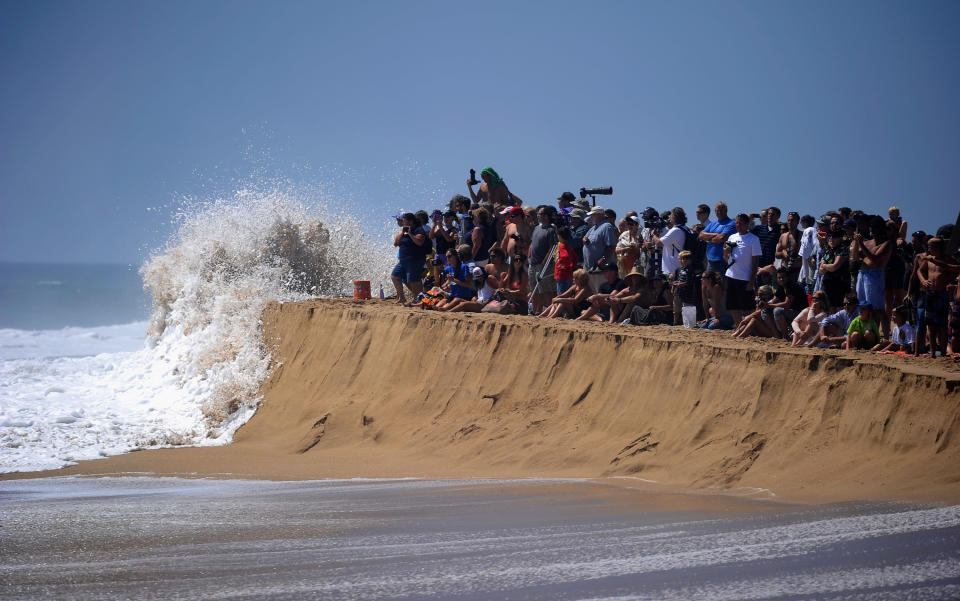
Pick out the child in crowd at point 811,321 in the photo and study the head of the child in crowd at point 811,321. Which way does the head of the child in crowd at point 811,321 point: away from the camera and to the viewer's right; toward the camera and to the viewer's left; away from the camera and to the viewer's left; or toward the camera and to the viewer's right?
toward the camera and to the viewer's left

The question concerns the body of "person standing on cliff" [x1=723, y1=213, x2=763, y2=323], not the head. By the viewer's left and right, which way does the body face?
facing the viewer and to the left of the viewer

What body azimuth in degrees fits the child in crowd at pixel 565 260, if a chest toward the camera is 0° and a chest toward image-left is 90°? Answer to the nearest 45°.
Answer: approximately 90°

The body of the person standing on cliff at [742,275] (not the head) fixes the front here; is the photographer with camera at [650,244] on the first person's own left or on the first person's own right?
on the first person's own right

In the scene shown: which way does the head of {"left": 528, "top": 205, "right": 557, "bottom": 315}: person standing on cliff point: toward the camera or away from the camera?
toward the camera

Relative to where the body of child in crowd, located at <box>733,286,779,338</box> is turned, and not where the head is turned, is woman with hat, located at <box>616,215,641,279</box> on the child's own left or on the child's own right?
on the child's own right

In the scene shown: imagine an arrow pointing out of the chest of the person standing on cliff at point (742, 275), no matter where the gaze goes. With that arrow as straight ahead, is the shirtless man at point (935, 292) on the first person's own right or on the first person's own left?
on the first person's own left

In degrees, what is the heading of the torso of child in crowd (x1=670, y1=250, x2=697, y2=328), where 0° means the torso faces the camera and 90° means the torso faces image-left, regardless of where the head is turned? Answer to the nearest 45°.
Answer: approximately 45°

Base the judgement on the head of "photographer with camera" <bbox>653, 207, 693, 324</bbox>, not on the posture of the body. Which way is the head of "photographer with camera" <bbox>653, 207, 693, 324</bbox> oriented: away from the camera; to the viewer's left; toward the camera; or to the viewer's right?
to the viewer's left

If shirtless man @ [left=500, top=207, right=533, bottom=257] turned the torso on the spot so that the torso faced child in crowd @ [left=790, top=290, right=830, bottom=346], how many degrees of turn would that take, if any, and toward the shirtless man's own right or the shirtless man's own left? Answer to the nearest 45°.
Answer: approximately 90° to the shirtless man's own left

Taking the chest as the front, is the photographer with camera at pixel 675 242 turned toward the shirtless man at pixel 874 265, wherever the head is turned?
no

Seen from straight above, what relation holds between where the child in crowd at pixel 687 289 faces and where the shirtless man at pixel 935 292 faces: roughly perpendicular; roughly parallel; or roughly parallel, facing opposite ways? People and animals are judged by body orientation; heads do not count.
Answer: roughly parallel

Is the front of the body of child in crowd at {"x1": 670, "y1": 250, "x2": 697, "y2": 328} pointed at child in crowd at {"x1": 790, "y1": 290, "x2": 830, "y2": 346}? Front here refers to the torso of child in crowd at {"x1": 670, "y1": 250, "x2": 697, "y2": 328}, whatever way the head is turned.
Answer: no

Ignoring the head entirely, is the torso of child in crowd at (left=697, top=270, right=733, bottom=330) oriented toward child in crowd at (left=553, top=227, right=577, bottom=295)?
no

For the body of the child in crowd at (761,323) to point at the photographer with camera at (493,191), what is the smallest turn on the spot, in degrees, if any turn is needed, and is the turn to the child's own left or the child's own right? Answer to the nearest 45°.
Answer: approximately 45° to the child's own right

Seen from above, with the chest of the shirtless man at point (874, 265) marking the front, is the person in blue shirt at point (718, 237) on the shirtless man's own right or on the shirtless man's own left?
on the shirtless man's own right
